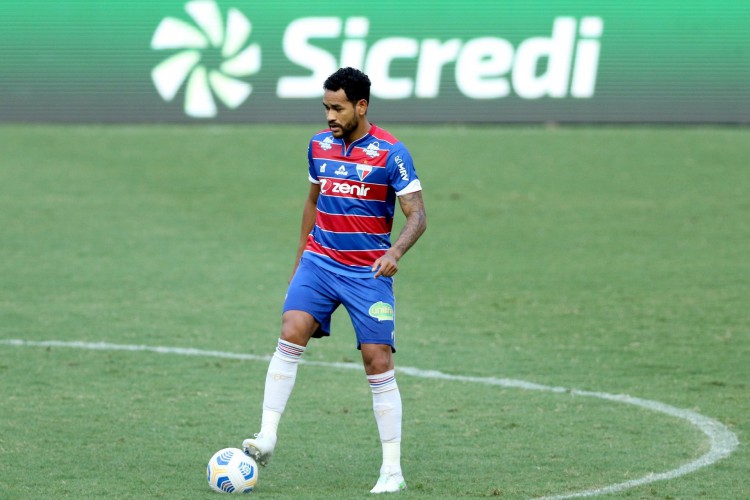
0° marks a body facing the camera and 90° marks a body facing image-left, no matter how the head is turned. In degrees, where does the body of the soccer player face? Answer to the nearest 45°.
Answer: approximately 45°

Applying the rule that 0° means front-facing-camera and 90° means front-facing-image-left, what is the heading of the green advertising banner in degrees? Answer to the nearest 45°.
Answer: approximately 0°

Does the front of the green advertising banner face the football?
yes

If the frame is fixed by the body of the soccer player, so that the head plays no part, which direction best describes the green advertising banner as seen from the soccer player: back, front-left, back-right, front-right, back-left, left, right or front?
back-right

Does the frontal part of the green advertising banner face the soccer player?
yes
